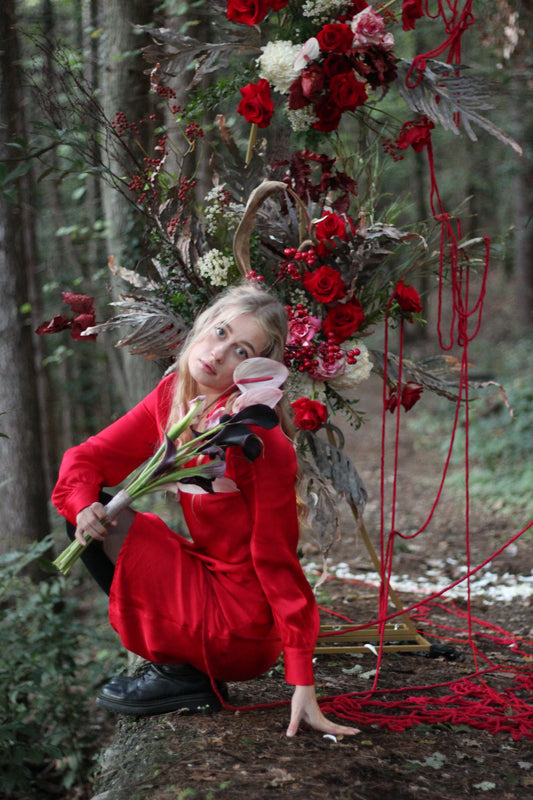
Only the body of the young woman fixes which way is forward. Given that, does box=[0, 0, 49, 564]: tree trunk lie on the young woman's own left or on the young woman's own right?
on the young woman's own right

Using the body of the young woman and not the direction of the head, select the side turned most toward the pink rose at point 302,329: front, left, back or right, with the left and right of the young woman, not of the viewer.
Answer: back

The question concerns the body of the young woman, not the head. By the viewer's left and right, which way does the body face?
facing the viewer and to the left of the viewer

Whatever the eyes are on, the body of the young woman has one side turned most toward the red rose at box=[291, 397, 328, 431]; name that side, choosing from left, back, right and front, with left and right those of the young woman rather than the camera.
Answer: back

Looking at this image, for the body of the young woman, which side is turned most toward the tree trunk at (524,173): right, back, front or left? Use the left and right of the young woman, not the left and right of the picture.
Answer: back

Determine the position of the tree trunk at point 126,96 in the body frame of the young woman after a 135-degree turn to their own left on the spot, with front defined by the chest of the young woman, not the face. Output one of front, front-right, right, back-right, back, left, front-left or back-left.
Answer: left
